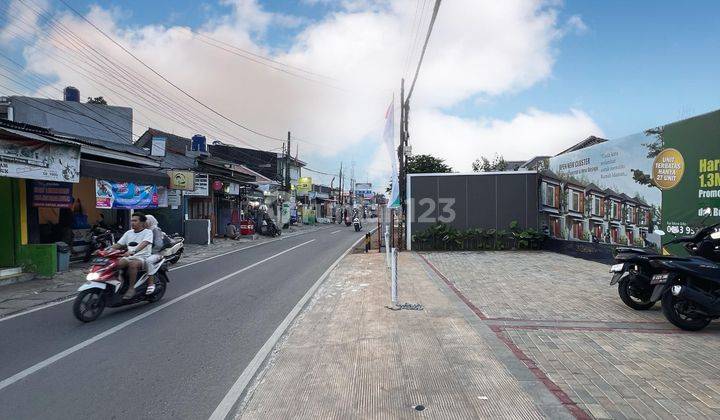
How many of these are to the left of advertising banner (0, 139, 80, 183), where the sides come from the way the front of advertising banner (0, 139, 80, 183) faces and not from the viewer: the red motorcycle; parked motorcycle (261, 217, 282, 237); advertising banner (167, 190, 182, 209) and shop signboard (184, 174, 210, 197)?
3

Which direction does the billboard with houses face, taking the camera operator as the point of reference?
facing the viewer and to the left of the viewer

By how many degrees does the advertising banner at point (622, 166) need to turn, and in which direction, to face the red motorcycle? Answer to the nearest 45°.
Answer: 0° — it already faces it

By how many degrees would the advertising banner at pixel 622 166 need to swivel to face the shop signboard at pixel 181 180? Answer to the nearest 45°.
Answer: approximately 45° to its right

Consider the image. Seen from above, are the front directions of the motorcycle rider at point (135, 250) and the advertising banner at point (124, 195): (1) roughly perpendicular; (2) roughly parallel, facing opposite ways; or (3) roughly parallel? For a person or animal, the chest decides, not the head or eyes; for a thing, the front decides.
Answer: roughly perpendicular

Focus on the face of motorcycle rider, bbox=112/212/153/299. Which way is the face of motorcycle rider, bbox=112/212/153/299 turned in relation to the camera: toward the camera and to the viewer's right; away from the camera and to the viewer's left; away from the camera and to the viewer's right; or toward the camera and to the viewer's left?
toward the camera and to the viewer's left

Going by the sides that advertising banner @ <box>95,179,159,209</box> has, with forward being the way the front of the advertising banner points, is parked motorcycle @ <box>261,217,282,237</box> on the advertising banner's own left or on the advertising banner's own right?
on the advertising banner's own left

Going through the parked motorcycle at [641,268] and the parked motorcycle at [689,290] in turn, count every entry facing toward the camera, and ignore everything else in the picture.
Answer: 0

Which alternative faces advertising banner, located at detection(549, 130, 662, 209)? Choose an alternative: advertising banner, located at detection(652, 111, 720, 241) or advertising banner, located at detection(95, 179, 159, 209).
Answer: advertising banner, located at detection(95, 179, 159, 209)

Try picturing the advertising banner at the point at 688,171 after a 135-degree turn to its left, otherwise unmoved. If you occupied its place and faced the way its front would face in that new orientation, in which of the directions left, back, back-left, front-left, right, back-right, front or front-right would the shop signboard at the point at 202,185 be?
back

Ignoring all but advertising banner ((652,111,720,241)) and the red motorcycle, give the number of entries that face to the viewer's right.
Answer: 0

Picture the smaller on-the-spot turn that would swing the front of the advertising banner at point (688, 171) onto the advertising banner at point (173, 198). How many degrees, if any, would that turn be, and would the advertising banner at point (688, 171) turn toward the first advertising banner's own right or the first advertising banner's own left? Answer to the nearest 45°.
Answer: approximately 45° to the first advertising banner's own right

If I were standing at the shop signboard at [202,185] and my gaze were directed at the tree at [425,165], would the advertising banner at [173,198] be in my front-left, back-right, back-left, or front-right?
back-right

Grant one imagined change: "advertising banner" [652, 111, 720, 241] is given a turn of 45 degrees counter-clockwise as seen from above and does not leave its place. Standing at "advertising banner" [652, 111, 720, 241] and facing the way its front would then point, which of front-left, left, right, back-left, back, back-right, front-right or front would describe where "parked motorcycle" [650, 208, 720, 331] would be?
front

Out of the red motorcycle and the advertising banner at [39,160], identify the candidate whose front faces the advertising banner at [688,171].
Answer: the advertising banner at [39,160]
